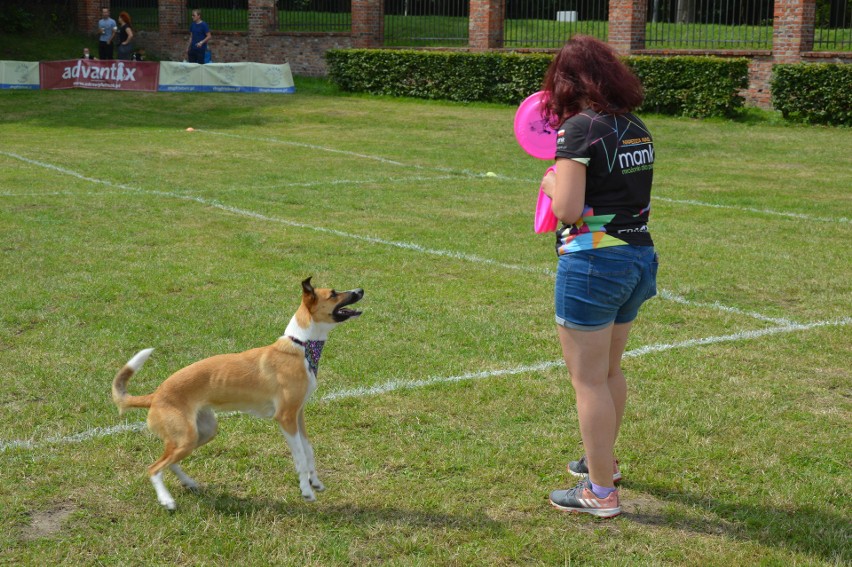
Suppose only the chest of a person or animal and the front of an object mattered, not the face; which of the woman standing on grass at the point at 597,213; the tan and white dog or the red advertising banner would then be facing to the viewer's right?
the tan and white dog

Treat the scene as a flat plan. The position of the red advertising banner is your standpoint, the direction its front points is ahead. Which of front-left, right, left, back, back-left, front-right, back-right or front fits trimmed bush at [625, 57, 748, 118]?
front-left

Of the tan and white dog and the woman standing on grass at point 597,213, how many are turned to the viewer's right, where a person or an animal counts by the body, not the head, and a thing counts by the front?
1

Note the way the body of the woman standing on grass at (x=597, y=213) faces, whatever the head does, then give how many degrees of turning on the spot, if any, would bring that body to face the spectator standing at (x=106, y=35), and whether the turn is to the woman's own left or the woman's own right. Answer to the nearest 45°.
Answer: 0° — they already face them

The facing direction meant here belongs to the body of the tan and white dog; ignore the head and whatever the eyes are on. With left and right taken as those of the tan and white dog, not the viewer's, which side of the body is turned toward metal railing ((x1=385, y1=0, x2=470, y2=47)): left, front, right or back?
left

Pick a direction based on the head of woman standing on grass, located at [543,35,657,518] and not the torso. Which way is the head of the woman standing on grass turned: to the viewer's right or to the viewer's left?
to the viewer's left

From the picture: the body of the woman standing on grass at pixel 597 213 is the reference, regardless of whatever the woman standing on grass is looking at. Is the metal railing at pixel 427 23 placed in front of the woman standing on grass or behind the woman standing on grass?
in front

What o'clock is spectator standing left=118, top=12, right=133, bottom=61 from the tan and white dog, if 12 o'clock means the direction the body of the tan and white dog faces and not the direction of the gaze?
The spectator standing is roughly at 9 o'clock from the tan and white dog.

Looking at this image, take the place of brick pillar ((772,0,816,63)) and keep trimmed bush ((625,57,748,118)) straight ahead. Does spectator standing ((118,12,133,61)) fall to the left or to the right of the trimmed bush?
right

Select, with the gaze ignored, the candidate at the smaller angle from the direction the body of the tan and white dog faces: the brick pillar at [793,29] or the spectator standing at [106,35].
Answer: the brick pillar

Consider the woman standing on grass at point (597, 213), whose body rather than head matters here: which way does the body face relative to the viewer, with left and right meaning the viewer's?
facing away from the viewer and to the left of the viewer

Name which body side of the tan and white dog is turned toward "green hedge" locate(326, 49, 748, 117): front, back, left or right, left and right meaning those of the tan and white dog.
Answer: left

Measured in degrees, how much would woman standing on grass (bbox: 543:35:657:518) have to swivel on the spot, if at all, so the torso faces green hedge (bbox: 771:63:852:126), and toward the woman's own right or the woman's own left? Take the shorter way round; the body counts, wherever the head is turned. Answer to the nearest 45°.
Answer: approximately 45° to the woman's own right

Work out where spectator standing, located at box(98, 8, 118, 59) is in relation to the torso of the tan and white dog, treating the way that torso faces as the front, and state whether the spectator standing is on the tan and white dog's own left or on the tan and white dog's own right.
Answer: on the tan and white dog's own left

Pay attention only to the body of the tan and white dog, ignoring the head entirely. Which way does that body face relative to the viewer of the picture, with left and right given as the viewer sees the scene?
facing to the right of the viewer

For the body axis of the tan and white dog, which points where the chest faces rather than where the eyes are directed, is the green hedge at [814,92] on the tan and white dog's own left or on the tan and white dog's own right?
on the tan and white dog's own left

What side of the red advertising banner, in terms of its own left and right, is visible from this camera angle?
front

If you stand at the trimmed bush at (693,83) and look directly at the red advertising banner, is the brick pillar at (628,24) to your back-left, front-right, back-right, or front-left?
front-right
